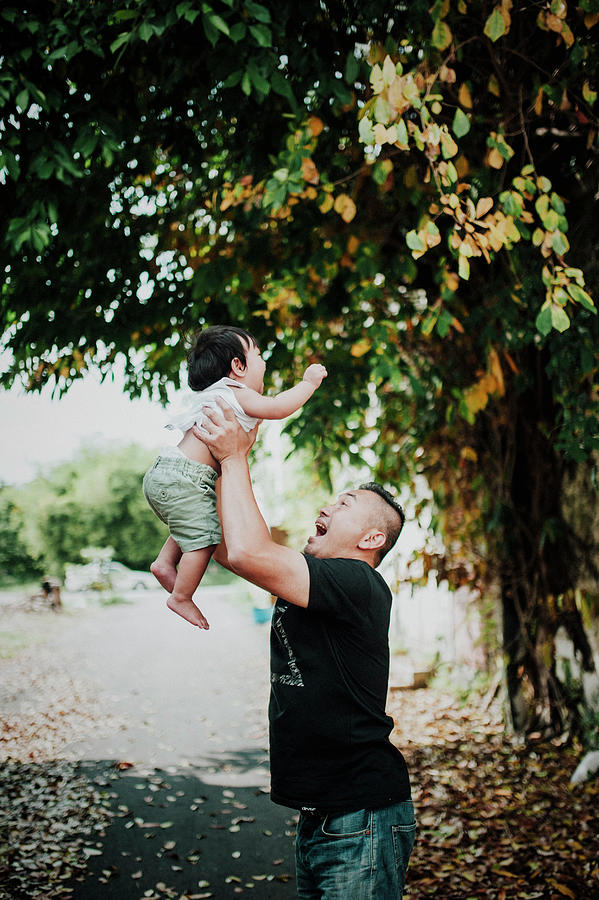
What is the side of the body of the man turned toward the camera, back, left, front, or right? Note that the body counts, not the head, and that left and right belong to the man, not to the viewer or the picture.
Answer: left

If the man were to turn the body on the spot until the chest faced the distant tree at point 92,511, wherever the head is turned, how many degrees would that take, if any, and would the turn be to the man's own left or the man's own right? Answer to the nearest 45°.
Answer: approximately 90° to the man's own right

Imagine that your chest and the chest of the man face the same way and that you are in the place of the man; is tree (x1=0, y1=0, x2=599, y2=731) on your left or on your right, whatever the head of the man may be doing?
on your right

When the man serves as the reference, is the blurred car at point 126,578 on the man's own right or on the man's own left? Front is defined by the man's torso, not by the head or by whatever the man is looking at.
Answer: on the man's own right
